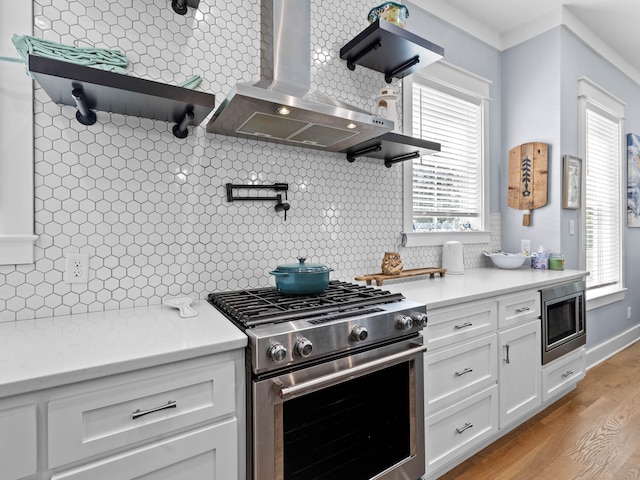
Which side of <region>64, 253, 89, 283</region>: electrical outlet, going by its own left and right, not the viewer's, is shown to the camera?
front

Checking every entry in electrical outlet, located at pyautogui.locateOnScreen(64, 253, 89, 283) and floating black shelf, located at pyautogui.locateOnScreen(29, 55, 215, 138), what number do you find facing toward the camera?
2

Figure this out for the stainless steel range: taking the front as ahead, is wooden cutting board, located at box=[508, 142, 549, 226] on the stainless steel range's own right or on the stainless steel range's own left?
on the stainless steel range's own left

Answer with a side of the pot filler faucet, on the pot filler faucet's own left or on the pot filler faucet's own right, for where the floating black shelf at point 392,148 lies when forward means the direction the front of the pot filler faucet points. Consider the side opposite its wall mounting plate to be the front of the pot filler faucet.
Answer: on the pot filler faucet's own left

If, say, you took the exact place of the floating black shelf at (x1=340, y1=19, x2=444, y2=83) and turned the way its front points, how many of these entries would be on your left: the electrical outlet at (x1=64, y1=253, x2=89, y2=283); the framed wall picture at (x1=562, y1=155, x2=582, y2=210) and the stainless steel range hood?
1

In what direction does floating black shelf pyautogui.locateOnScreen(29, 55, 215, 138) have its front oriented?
toward the camera

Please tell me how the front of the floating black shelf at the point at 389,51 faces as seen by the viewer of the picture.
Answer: facing the viewer and to the right of the viewer

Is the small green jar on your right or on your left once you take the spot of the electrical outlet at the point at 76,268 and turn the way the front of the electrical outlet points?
on your left

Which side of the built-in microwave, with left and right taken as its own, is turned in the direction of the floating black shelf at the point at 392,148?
right

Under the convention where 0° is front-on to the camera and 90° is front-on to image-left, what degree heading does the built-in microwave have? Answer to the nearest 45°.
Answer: approximately 315°
